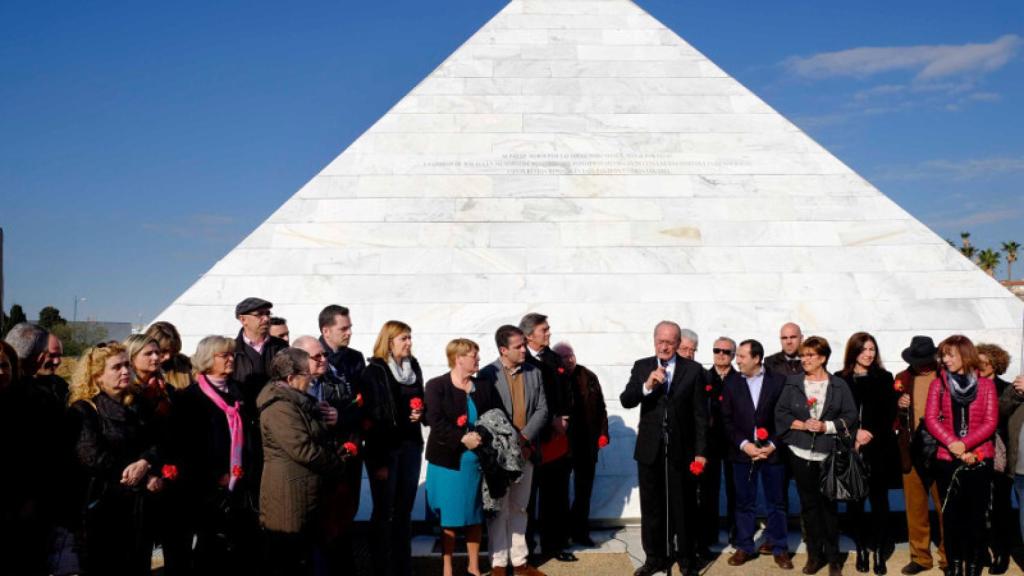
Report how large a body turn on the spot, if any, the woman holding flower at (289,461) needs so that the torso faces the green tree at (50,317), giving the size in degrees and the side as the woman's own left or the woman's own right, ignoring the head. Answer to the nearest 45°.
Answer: approximately 90° to the woman's own left

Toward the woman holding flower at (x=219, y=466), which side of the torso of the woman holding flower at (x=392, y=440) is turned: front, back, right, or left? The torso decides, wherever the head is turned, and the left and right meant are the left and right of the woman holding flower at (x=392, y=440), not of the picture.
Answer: right

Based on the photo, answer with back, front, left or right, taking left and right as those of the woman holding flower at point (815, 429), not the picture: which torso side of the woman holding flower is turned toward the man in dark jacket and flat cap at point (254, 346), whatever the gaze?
right

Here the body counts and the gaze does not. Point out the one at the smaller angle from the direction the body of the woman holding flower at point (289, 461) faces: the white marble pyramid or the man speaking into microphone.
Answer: the man speaking into microphone

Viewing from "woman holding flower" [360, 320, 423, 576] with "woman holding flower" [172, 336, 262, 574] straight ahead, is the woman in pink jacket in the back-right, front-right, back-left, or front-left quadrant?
back-left

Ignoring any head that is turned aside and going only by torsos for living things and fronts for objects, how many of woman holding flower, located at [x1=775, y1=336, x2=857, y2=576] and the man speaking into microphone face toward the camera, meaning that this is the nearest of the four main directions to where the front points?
2

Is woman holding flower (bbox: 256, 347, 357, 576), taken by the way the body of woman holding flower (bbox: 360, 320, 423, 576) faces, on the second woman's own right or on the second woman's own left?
on the second woman's own right

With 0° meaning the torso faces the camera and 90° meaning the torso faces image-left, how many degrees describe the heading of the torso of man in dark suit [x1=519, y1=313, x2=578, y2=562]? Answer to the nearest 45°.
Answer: approximately 315°

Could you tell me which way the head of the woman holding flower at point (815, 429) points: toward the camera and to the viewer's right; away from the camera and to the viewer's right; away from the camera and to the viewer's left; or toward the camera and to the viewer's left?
toward the camera and to the viewer's left

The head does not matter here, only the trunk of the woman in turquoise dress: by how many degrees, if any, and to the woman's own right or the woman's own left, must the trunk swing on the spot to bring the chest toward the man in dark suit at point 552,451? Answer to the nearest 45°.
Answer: approximately 90° to the woman's own left
